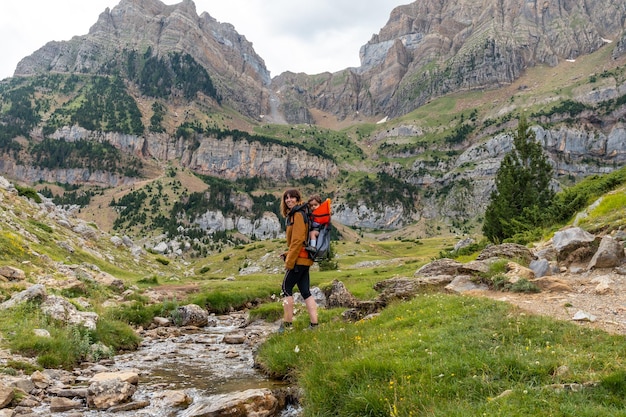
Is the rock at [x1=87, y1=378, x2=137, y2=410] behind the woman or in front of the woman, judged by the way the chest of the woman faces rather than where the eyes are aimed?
in front

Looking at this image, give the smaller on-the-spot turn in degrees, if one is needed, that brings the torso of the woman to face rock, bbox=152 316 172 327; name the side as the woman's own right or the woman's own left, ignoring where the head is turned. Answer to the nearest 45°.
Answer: approximately 45° to the woman's own right

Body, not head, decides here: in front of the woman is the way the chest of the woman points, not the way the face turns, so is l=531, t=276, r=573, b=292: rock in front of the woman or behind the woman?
behind

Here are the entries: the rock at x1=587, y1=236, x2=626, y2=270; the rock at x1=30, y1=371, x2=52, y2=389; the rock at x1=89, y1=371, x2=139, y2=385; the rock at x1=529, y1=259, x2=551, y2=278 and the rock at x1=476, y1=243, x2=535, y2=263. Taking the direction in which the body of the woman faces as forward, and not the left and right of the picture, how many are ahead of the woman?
2

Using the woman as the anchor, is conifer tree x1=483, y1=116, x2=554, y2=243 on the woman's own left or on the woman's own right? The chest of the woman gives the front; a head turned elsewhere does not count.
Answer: on the woman's own right

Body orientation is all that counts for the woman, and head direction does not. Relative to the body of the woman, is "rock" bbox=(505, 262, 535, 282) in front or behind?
behind

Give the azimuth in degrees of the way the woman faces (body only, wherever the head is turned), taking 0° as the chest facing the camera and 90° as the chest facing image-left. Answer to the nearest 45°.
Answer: approximately 90°

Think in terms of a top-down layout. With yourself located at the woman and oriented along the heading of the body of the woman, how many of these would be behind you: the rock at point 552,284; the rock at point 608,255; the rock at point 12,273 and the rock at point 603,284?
3

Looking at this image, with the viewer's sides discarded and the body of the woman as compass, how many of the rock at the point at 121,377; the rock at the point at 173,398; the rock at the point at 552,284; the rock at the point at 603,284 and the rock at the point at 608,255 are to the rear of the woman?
3

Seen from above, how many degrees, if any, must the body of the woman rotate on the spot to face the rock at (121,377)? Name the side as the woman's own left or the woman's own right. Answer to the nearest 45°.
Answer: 0° — they already face it

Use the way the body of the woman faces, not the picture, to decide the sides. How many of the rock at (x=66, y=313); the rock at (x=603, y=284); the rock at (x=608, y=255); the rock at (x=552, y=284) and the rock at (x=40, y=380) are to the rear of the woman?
3
